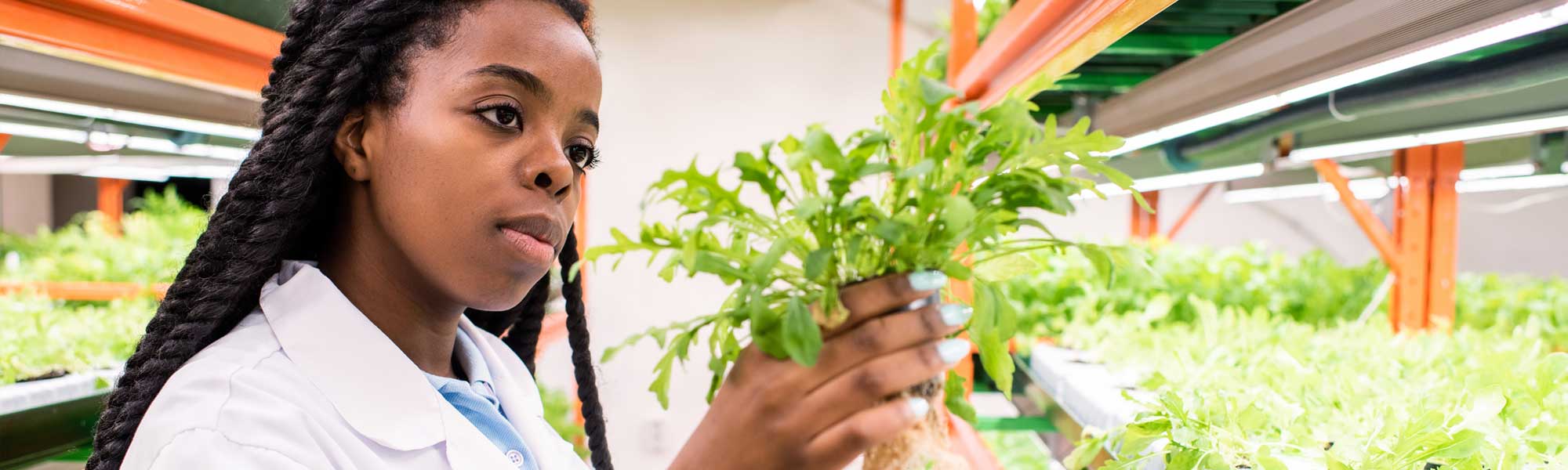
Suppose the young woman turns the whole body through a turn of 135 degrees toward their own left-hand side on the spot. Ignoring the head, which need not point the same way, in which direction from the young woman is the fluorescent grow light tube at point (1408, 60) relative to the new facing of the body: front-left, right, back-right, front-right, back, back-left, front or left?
right

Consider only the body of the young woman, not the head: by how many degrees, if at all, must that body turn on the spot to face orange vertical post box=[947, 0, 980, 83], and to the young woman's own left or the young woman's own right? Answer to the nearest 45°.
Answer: approximately 90° to the young woman's own left

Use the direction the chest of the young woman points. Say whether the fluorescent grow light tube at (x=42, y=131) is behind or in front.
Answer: behind

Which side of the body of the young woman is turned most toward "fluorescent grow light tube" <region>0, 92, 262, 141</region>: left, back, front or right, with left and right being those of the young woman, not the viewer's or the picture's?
back

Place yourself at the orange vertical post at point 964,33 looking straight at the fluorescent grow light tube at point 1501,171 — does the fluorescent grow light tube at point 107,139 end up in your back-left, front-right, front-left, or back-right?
back-left

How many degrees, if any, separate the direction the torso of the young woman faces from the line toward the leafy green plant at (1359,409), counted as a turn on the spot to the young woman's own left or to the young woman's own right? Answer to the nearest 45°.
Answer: approximately 45° to the young woman's own left

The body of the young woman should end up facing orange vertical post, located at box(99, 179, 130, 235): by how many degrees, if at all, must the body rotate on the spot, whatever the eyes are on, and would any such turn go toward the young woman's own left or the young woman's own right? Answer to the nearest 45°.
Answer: approximately 180°

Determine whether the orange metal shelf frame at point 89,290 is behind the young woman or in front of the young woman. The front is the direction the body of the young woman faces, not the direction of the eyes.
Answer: behind

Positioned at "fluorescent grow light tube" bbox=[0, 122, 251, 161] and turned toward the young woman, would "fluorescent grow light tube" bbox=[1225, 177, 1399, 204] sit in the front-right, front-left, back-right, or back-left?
front-left

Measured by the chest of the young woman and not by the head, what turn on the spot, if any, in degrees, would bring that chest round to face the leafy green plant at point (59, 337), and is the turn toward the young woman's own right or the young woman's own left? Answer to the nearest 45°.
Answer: approximately 180°

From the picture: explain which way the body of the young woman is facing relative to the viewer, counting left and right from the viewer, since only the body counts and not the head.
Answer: facing the viewer and to the right of the viewer

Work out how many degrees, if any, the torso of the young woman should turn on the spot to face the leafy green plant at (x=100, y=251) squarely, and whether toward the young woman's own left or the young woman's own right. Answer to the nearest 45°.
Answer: approximately 180°
